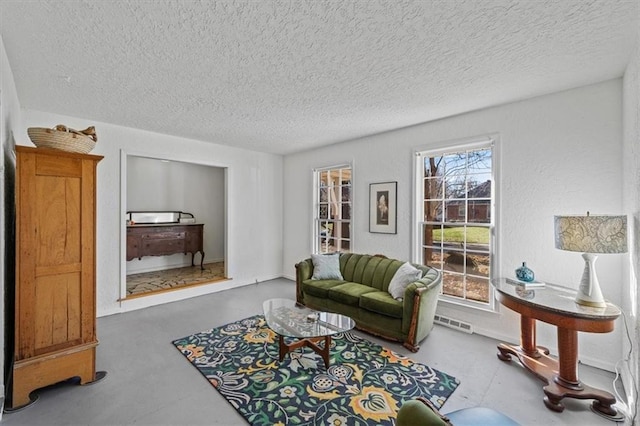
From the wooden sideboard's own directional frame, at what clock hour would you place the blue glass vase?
The blue glass vase is roughly at 11 o'clock from the wooden sideboard.

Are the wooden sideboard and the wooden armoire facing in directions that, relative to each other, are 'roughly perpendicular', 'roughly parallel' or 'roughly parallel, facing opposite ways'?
roughly perpendicular

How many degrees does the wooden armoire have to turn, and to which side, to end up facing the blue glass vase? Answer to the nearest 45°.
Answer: approximately 45° to its right

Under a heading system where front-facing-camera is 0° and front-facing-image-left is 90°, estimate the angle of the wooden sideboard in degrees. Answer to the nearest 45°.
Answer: approximately 0°

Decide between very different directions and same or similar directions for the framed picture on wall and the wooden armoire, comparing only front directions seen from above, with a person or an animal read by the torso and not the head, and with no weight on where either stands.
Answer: very different directions
